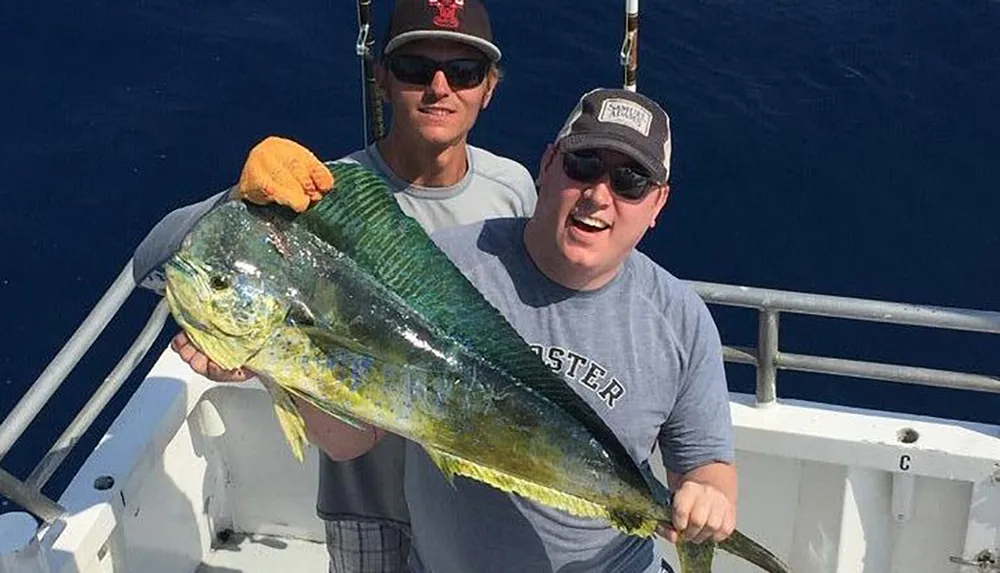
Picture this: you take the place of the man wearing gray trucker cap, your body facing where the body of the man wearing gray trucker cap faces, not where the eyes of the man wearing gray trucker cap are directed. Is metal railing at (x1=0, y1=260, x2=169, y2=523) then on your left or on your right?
on your right

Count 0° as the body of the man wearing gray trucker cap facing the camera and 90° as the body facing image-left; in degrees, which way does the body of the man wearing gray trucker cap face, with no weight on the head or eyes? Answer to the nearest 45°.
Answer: approximately 0°

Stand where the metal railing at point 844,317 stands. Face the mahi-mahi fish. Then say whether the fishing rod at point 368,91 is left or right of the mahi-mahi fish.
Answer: right

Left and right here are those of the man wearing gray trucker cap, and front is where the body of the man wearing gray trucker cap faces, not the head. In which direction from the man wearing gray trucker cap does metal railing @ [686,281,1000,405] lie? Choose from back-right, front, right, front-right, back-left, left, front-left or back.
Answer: back-left

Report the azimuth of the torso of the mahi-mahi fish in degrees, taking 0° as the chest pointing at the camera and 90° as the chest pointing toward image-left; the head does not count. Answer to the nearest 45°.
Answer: approximately 90°
